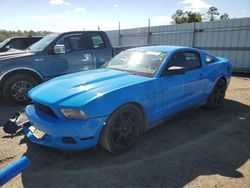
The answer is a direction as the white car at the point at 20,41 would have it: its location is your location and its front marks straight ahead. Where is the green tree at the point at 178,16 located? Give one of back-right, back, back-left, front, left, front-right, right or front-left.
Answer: back

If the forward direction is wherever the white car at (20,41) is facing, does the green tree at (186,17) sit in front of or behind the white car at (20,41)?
behind

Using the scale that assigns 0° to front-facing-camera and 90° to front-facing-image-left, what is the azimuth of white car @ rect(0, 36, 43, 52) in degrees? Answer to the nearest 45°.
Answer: approximately 45°

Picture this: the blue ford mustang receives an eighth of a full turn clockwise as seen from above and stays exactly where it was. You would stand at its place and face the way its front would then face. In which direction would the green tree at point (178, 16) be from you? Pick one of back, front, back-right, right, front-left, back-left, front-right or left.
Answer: right

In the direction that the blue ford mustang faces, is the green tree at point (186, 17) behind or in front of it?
behind

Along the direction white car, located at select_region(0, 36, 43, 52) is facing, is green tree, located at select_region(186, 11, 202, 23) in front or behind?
behind

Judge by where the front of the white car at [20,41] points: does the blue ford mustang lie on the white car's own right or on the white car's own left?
on the white car's own left

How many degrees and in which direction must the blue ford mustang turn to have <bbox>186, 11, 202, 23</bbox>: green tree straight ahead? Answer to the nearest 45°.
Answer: approximately 135° to its right

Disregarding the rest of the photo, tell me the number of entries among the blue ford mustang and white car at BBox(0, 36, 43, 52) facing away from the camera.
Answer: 0
